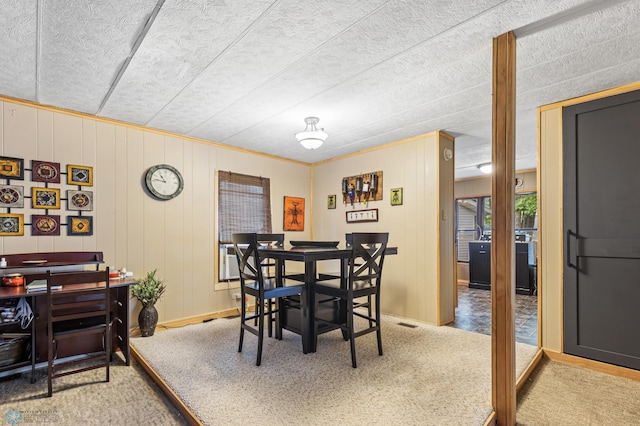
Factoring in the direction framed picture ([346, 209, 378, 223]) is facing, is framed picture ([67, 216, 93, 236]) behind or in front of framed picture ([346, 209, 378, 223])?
in front

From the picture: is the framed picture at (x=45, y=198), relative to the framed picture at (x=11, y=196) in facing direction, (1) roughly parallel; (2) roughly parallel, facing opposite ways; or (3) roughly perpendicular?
roughly parallel

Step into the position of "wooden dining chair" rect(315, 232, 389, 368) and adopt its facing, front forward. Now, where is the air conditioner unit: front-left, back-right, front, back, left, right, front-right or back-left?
front

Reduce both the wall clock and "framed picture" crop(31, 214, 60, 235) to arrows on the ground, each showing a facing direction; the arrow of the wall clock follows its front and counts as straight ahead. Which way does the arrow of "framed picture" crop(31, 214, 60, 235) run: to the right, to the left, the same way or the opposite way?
the same way

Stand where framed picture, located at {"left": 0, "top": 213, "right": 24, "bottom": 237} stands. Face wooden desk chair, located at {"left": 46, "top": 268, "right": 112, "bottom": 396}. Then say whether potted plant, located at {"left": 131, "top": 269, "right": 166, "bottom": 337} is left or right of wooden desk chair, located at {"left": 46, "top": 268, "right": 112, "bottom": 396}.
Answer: left

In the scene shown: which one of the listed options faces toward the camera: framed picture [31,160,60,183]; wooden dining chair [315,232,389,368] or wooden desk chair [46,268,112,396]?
the framed picture

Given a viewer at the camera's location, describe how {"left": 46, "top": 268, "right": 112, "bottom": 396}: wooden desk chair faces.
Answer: facing away from the viewer

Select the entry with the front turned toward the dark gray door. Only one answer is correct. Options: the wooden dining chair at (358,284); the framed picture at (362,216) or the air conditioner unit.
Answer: the air conditioner unit

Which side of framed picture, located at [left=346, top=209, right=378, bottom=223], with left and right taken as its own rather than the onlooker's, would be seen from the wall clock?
front

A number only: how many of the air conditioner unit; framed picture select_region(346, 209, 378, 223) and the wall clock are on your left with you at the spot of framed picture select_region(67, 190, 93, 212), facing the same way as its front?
3

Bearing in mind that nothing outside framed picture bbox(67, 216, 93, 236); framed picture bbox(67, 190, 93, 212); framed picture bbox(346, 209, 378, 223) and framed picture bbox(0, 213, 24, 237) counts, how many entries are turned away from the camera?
0

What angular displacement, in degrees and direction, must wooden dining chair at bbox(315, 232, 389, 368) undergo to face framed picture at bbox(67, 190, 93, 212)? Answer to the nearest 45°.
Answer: approximately 45° to its left

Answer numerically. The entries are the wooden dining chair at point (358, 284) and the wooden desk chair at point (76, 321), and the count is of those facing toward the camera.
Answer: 0

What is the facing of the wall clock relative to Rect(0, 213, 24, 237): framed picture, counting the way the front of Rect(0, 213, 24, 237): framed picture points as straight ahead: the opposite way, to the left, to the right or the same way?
the same way

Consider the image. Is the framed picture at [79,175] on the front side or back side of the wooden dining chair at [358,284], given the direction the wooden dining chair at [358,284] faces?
on the front side

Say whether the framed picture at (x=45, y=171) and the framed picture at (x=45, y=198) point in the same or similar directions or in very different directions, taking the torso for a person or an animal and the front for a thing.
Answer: same or similar directions
